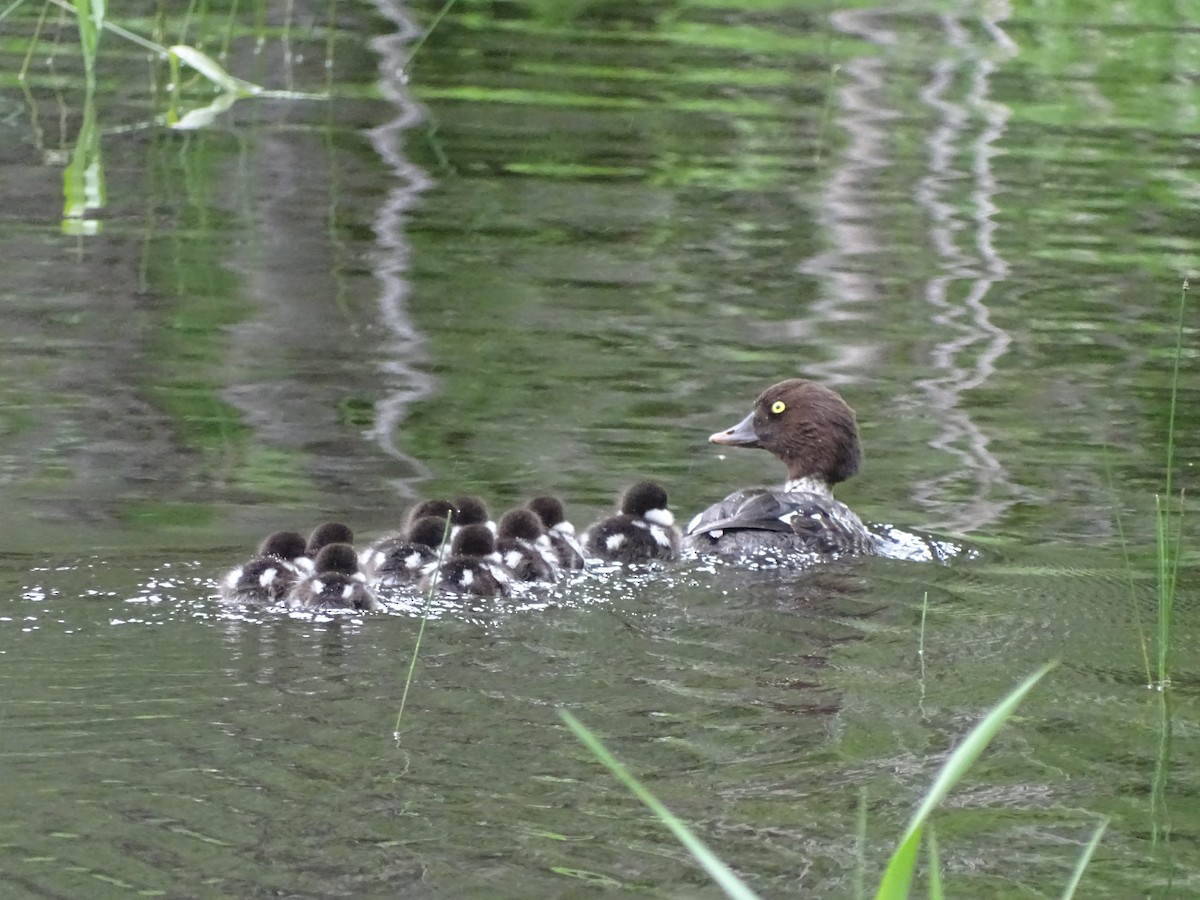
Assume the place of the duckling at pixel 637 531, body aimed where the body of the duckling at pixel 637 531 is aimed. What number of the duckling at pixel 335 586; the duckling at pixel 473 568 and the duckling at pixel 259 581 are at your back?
3

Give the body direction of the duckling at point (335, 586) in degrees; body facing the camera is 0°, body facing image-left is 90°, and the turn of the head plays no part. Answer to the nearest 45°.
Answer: approximately 180°

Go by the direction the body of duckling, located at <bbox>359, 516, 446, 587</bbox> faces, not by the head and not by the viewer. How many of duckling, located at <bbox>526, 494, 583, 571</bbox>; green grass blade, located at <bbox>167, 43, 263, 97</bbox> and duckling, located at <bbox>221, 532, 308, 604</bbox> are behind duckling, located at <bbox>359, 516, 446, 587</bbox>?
1

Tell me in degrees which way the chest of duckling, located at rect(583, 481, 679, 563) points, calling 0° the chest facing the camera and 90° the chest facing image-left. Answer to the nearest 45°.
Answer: approximately 225°

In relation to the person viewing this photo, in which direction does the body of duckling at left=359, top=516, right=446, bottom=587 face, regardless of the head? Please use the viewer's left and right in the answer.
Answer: facing away from the viewer and to the right of the viewer

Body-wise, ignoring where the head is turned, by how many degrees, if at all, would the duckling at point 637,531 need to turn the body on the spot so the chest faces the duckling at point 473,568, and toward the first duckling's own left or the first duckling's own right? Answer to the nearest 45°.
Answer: approximately 180°

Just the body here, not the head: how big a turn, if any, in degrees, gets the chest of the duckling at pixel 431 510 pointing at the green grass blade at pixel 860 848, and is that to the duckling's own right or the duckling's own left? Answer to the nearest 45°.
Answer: approximately 90° to the duckling's own right

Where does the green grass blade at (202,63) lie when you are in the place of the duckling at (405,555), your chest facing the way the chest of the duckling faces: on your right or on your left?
on your left

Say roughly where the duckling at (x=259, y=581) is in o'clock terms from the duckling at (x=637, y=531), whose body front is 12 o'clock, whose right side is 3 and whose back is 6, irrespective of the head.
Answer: the duckling at (x=259, y=581) is roughly at 6 o'clock from the duckling at (x=637, y=531).

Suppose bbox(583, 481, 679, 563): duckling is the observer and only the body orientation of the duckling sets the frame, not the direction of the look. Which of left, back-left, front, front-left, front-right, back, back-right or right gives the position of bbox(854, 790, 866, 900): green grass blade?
back-right

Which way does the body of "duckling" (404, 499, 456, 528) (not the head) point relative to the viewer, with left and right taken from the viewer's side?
facing to the right of the viewer
